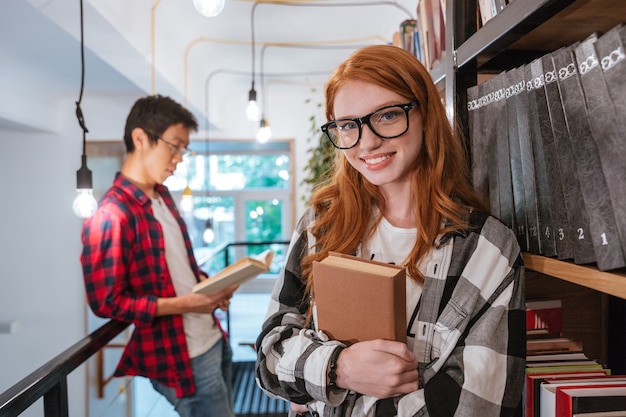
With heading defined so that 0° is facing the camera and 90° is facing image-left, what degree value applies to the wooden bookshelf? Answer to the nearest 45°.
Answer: approximately 45°
